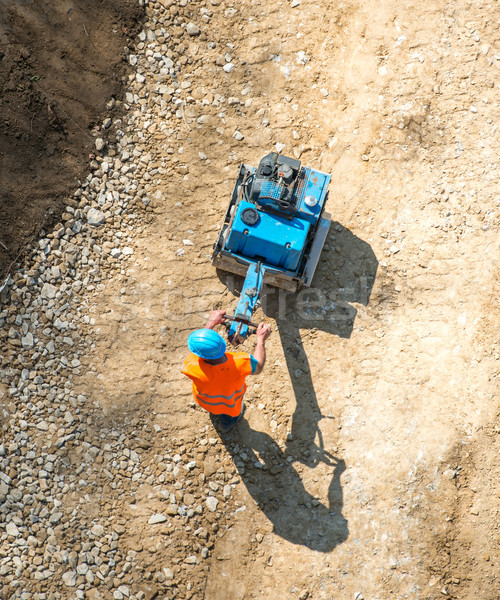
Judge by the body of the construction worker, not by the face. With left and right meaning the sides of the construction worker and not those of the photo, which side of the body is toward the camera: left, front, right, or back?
back

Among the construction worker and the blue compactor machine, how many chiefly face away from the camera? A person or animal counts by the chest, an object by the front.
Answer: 2

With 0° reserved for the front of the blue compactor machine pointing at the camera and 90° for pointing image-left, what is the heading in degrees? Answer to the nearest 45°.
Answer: approximately 180°

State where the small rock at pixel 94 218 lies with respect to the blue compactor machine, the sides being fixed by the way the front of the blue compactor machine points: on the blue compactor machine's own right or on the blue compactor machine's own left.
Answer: on the blue compactor machine's own left

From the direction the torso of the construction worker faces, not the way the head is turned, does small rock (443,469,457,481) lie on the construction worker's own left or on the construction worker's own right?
on the construction worker's own right

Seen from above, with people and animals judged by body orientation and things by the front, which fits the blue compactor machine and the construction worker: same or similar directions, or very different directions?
same or similar directions

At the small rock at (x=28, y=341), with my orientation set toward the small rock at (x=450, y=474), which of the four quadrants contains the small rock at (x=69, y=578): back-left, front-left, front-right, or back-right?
front-right

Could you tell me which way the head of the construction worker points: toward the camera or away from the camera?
away from the camera

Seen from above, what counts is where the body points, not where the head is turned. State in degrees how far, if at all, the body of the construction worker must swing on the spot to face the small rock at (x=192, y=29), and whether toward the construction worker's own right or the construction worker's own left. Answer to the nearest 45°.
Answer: approximately 45° to the construction worker's own left

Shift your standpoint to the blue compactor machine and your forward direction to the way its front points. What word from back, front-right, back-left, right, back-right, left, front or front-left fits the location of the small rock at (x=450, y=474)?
right

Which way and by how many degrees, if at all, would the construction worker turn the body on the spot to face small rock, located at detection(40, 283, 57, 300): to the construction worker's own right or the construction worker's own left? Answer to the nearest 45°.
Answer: approximately 45° to the construction worker's own left
